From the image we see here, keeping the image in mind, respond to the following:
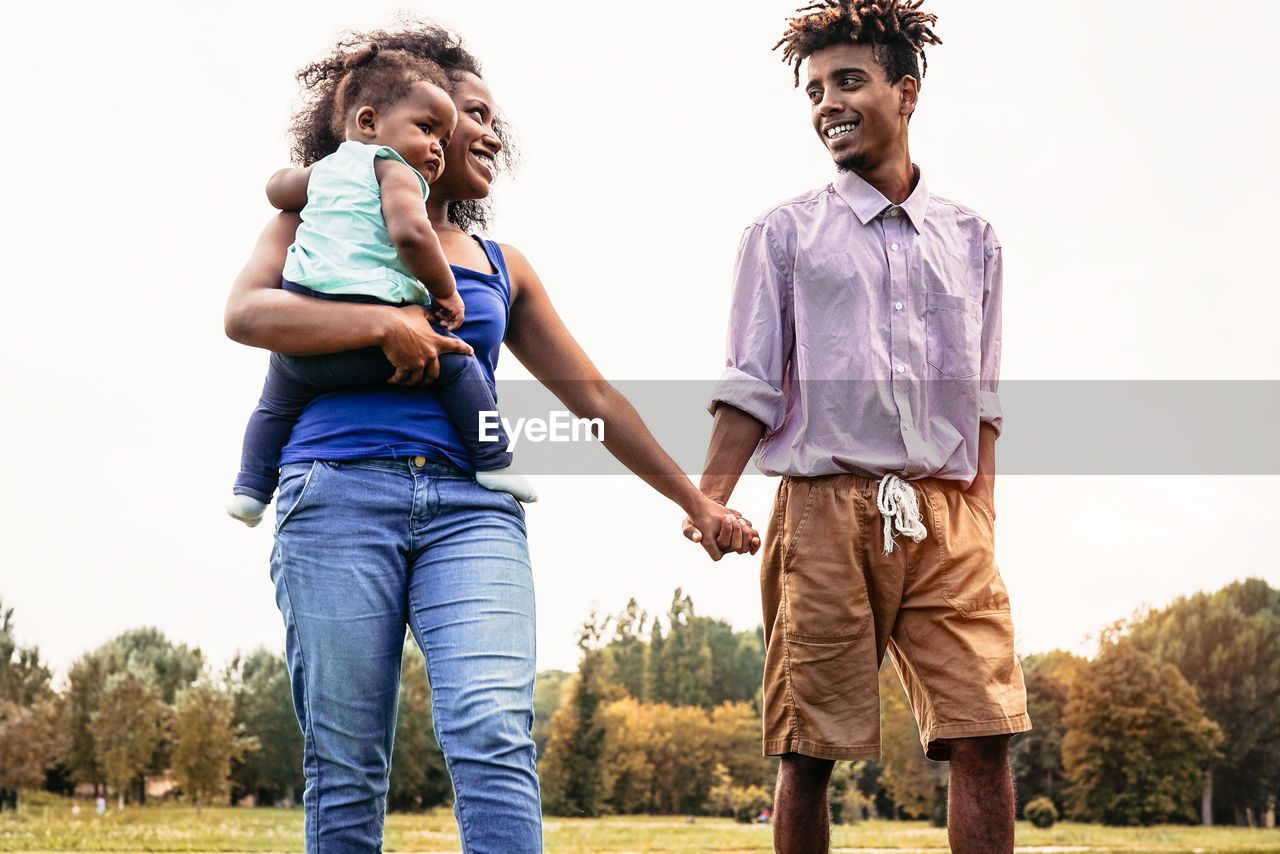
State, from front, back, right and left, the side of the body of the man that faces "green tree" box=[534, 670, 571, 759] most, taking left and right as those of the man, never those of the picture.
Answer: back

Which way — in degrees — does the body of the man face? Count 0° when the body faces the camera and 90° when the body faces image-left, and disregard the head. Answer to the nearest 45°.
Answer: approximately 0°

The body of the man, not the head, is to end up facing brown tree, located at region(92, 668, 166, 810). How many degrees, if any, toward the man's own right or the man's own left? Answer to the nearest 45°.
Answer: approximately 135° to the man's own right

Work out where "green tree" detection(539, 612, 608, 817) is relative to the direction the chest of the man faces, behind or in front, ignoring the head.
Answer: behind

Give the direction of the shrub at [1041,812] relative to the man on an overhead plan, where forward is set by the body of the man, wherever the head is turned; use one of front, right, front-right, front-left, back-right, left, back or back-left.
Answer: back

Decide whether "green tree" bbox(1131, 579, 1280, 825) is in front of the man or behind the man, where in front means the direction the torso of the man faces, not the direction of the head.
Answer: behind

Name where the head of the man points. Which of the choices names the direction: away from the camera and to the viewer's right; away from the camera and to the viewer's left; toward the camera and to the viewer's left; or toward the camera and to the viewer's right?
toward the camera and to the viewer's left

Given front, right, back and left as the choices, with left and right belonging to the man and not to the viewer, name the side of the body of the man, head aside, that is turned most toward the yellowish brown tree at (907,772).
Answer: back

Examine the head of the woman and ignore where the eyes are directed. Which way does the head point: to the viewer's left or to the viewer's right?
to the viewer's right

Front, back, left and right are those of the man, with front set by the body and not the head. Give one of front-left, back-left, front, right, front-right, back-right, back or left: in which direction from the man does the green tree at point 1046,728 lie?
back

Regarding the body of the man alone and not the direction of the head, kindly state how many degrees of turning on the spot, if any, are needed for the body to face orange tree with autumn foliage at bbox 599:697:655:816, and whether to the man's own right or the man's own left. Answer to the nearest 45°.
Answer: approximately 180°
